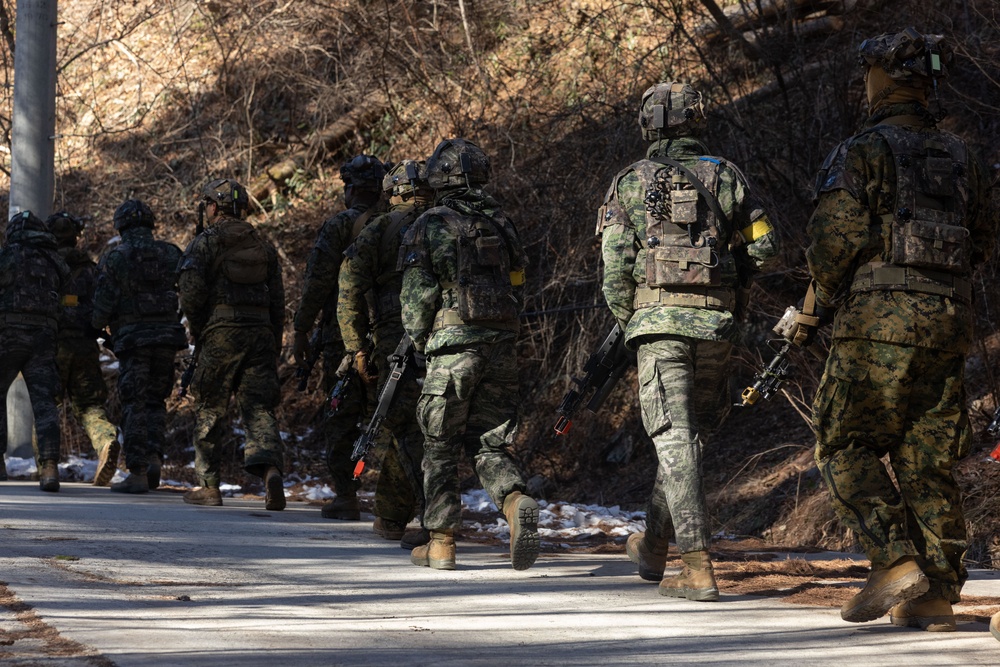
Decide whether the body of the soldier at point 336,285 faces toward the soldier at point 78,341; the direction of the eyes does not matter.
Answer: yes

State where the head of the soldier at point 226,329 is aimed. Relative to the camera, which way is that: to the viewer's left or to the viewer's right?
to the viewer's left

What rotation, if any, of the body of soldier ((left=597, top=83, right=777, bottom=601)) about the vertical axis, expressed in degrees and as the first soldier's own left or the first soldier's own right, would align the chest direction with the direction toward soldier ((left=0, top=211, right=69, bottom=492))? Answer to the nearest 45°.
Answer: approximately 45° to the first soldier's own left

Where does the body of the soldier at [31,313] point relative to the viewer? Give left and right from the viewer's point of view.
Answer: facing away from the viewer

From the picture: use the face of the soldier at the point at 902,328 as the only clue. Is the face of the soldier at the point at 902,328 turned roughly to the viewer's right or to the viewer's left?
to the viewer's left

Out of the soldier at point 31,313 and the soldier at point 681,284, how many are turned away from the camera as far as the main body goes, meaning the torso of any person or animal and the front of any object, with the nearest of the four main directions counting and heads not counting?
2

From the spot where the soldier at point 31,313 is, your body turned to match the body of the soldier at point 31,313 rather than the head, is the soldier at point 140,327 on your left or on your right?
on your right

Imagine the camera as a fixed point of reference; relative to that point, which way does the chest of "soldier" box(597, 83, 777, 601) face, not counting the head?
away from the camera

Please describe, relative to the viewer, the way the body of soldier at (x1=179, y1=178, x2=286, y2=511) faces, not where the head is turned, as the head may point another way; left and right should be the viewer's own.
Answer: facing away from the viewer and to the left of the viewer

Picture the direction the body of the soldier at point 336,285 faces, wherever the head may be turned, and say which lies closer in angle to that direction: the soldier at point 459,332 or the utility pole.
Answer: the utility pole

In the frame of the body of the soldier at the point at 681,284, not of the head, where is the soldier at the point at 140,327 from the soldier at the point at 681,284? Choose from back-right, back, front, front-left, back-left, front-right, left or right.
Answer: front-left
